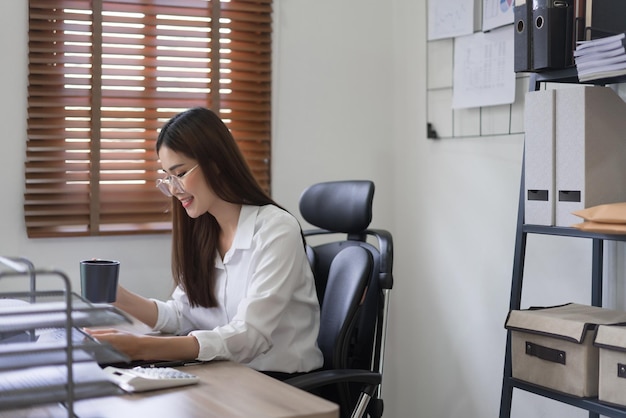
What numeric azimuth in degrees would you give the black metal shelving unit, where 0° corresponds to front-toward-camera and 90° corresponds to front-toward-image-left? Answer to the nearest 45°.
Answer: approximately 45°

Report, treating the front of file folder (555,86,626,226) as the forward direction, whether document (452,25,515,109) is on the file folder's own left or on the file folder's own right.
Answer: on the file folder's own right

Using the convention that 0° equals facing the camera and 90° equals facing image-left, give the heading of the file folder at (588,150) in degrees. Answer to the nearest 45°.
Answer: approximately 45°

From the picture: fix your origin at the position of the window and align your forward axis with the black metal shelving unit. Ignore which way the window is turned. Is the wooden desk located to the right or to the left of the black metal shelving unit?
right

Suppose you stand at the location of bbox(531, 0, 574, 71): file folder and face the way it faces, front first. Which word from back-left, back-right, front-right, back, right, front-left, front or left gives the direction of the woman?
front-right

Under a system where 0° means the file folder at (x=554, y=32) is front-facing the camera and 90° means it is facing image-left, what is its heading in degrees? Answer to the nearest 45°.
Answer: approximately 45°
